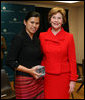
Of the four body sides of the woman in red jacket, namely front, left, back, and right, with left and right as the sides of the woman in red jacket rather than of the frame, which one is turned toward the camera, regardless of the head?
front
